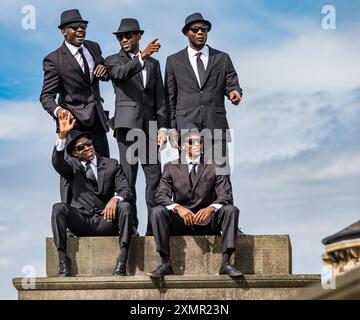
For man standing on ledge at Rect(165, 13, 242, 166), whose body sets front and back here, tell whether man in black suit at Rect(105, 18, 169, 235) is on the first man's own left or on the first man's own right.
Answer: on the first man's own right

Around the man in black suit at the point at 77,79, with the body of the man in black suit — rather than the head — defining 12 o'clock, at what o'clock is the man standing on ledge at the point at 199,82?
The man standing on ledge is roughly at 11 o'clock from the man in black suit.

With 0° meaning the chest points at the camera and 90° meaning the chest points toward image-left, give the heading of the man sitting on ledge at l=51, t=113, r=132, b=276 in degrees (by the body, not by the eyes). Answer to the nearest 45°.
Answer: approximately 0°

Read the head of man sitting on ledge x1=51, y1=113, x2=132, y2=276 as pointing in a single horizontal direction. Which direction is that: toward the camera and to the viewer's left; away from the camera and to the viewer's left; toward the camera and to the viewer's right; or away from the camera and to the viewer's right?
toward the camera and to the viewer's right

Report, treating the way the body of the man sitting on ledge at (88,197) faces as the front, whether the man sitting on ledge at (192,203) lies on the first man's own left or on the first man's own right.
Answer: on the first man's own left

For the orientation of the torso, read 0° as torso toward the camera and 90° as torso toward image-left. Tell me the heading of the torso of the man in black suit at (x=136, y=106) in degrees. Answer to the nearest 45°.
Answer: approximately 0°
